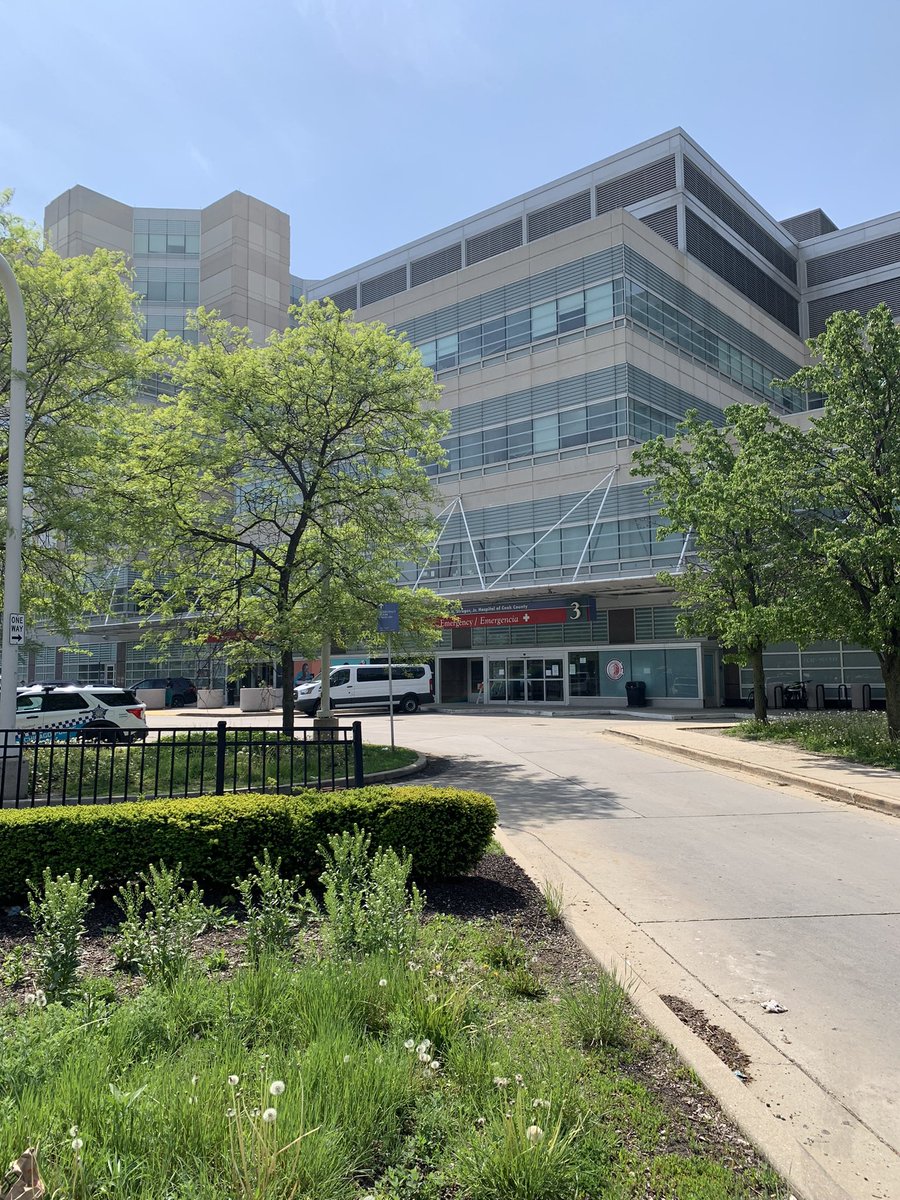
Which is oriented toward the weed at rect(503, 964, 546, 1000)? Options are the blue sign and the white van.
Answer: the blue sign

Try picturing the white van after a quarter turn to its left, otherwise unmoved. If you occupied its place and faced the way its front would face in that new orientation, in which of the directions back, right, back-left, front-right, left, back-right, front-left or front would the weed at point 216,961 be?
front

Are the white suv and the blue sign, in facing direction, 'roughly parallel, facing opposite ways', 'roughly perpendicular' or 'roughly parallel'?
roughly perpendicular

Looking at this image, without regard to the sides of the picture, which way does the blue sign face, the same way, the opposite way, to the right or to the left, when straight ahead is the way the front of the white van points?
to the left

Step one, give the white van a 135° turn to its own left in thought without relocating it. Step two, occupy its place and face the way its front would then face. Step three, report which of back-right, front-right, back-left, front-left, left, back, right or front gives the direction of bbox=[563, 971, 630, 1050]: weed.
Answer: front-right

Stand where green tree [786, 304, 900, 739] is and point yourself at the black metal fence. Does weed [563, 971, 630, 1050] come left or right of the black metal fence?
left

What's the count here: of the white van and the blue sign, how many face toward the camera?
1

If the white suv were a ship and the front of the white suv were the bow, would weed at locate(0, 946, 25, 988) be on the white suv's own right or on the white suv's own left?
on the white suv's own left

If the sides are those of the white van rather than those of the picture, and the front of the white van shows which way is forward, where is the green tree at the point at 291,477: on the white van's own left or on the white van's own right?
on the white van's own left
